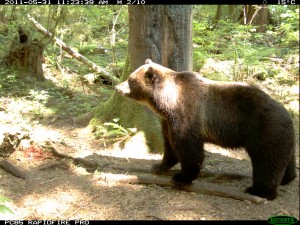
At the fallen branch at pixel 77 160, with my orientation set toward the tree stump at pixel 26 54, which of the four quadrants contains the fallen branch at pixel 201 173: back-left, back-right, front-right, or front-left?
back-right

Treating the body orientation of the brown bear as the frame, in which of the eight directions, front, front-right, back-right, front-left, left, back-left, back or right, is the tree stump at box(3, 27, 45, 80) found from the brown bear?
front-right

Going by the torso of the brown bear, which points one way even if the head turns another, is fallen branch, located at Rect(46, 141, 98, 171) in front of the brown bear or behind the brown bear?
in front

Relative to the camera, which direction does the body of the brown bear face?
to the viewer's left
